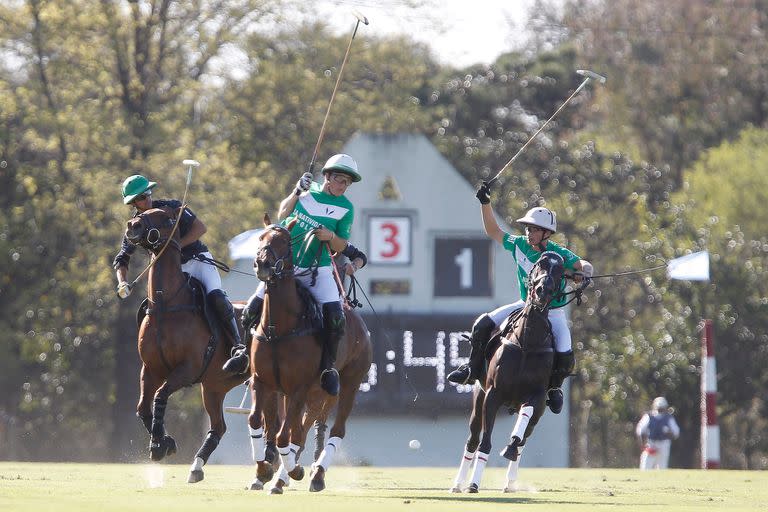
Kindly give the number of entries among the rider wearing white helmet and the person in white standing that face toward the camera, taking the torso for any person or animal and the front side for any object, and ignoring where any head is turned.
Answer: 2

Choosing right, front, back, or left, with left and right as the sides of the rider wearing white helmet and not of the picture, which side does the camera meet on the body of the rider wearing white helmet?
front

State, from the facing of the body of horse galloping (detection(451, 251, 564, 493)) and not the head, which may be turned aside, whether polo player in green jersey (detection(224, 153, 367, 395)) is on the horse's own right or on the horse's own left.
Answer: on the horse's own right

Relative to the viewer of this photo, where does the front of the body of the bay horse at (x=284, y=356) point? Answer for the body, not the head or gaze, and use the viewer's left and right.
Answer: facing the viewer and to the left of the viewer

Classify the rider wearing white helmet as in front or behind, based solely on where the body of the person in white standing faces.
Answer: in front

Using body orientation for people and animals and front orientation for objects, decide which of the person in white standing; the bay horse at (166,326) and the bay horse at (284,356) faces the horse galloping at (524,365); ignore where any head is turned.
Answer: the person in white standing

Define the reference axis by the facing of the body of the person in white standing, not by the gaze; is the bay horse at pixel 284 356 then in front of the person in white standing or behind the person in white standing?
in front

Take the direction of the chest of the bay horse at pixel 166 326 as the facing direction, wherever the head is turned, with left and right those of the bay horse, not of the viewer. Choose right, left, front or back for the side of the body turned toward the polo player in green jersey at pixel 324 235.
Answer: left

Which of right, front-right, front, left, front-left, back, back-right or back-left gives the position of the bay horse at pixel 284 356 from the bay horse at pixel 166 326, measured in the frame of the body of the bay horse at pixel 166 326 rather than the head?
left
